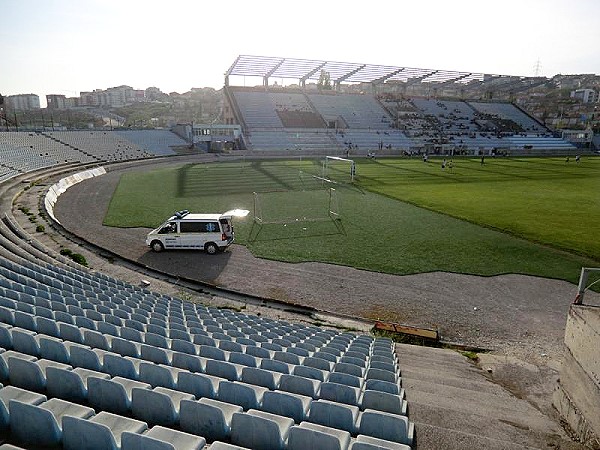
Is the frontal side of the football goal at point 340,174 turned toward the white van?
no

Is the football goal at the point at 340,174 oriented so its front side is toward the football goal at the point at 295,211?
no
